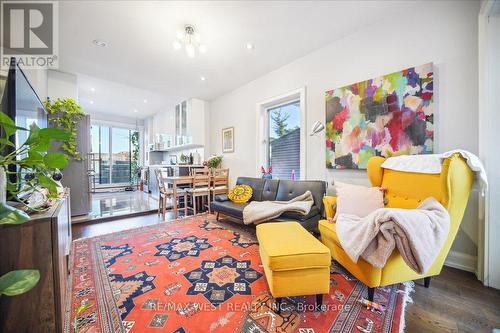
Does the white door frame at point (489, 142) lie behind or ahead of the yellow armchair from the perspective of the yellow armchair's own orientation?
behind

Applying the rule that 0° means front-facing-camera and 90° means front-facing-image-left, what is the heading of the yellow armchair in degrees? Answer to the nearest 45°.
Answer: approximately 45°

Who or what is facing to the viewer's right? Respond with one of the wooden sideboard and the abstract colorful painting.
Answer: the wooden sideboard

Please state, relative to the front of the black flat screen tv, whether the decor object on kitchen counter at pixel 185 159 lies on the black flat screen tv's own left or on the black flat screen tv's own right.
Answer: on the black flat screen tv's own left

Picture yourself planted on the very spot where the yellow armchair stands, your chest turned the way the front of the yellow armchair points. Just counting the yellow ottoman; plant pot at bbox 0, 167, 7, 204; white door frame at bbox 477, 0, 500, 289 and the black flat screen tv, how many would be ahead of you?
3

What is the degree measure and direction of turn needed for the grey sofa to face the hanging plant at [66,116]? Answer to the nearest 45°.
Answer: approximately 45° to its right

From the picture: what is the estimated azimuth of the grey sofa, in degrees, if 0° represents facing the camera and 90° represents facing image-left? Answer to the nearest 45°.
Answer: approximately 45°

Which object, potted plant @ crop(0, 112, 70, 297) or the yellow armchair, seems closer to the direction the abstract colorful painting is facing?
the potted plant

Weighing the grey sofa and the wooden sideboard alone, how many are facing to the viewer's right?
1

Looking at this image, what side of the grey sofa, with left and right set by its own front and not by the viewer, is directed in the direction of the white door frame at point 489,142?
left

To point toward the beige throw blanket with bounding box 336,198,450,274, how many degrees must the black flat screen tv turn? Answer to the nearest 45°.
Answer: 0° — it already faces it

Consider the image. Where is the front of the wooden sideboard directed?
to the viewer's right

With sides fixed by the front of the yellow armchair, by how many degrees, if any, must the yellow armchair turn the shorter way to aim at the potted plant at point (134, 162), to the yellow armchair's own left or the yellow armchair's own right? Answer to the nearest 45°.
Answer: approximately 45° to the yellow armchair's own right
